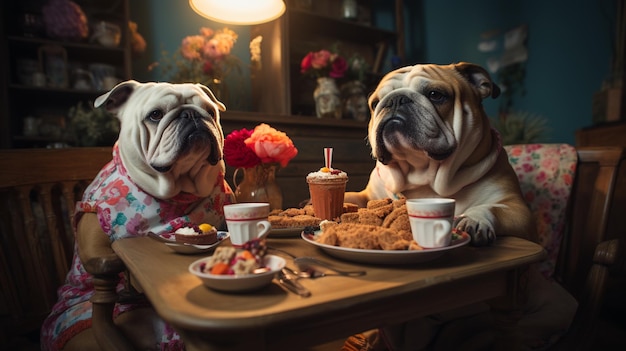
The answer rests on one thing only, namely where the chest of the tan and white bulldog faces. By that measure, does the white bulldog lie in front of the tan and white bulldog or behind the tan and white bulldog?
in front

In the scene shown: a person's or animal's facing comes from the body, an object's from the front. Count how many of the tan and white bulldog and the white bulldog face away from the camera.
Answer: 0

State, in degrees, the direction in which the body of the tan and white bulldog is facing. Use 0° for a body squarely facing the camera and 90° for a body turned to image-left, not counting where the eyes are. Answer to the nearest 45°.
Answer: approximately 45°

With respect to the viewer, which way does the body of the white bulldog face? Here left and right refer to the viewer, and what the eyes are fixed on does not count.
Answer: facing the viewer and to the right of the viewer

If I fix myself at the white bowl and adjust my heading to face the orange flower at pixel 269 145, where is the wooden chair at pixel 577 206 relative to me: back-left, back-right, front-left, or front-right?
front-right

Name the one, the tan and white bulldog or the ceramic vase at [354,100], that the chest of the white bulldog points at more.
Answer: the tan and white bulldog

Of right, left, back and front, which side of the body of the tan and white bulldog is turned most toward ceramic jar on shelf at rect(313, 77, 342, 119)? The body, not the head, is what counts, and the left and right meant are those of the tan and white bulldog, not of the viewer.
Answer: right

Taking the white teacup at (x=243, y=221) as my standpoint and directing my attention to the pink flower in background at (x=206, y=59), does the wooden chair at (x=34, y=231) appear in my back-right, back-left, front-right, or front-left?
front-left

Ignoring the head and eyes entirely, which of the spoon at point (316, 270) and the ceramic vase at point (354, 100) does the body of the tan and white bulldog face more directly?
the spoon

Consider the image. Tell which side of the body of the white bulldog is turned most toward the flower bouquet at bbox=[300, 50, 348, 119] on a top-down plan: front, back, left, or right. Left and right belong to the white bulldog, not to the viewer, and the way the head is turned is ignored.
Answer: left

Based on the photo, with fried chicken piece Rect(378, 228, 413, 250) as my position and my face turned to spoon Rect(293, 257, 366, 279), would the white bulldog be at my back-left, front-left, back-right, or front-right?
front-right

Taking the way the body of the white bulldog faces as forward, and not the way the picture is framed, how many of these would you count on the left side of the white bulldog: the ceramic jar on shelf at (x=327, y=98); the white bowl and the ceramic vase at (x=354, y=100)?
2

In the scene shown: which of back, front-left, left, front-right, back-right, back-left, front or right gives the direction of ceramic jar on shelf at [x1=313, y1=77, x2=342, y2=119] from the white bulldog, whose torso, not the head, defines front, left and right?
left
